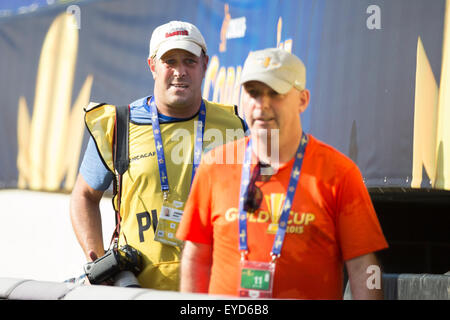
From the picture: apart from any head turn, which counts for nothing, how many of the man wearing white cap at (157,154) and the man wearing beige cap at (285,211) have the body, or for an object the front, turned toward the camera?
2

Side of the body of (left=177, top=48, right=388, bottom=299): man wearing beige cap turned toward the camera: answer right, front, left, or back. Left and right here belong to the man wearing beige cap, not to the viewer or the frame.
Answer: front

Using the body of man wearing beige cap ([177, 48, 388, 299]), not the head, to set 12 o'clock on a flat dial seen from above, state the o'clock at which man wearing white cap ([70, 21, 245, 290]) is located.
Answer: man wearing white cap ([70, 21, 245, 290]) is roughly at 5 o'clock from man wearing beige cap ([177, 48, 388, 299]).

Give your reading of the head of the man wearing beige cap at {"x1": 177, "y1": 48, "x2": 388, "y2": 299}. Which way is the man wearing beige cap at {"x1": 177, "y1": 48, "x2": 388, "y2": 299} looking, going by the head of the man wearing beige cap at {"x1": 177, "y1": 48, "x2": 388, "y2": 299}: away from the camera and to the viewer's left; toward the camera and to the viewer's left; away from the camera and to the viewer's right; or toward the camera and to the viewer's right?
toward the camera and to the viewer's left

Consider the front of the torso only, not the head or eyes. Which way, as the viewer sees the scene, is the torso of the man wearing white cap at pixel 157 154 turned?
toward the camera

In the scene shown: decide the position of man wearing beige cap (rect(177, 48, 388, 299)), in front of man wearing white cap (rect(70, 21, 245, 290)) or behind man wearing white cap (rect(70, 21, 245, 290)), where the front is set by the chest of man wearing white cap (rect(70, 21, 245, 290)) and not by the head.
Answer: in front

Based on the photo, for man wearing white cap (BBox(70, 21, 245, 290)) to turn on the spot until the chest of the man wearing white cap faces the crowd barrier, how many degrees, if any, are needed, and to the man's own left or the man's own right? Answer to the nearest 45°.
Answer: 0° — they already face it
